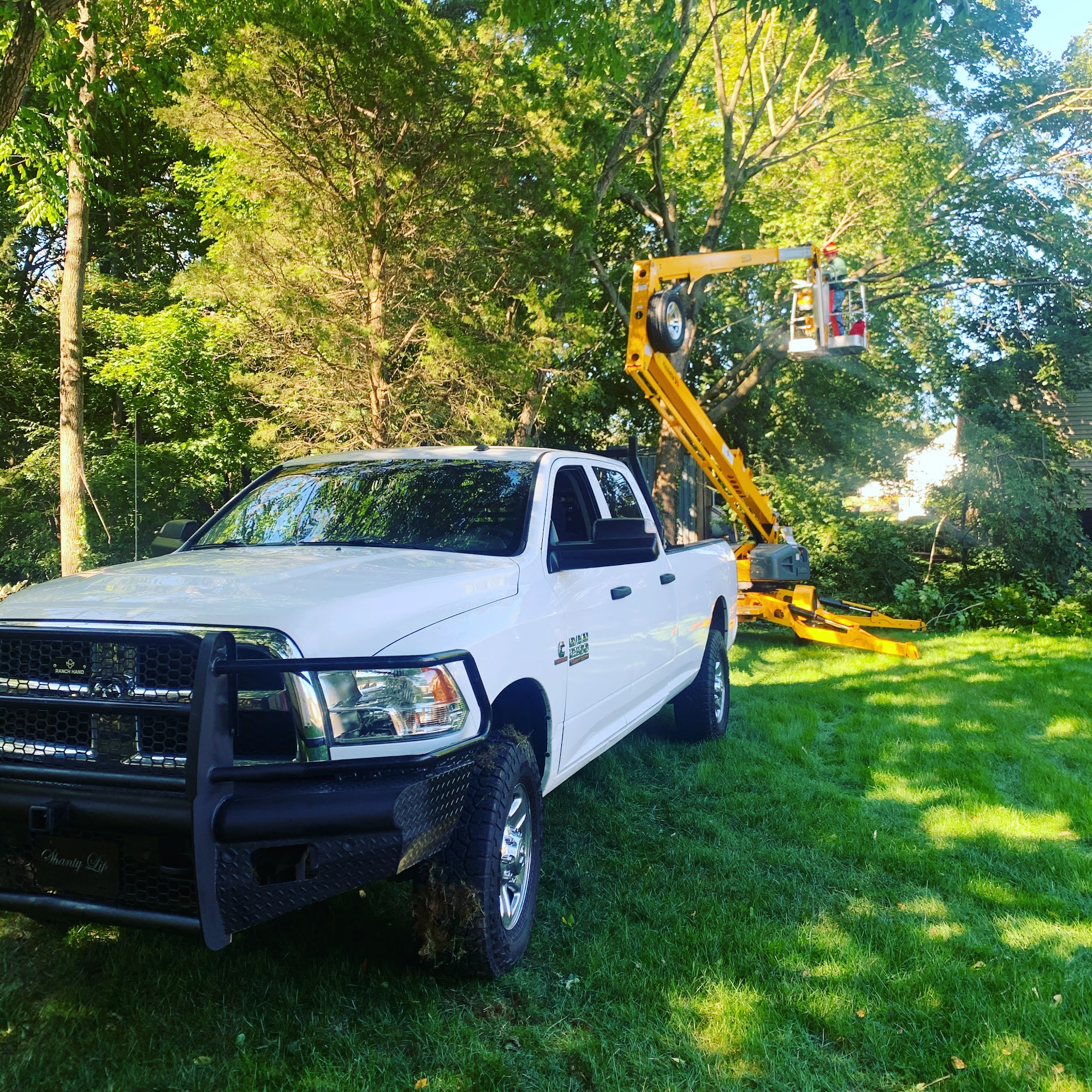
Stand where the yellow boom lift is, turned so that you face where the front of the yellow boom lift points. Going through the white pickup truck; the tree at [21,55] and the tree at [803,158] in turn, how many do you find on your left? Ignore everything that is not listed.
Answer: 1

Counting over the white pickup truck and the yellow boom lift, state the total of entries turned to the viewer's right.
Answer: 1

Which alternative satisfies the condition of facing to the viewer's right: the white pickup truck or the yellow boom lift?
the yellow boom lift

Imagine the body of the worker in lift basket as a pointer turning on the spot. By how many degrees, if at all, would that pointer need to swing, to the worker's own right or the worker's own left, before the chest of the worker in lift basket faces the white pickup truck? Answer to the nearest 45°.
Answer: approximately 90° to the worker's own left

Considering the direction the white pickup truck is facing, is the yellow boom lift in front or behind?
behind

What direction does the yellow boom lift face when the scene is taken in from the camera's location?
facing to the right of the viewer

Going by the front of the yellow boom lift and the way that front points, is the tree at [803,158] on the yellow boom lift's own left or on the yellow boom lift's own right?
on the yellow boom lift's own left

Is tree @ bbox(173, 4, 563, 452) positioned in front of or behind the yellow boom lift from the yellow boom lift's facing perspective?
behind

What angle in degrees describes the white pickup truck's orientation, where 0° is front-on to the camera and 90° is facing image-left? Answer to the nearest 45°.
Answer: approximately 45°
